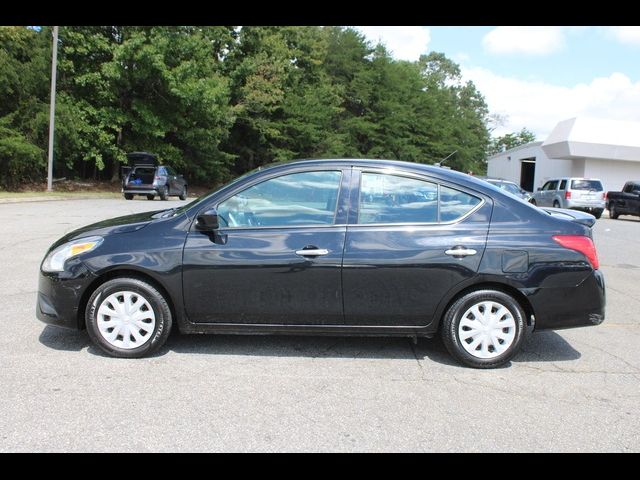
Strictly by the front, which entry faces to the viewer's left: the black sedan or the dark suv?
the black sedan

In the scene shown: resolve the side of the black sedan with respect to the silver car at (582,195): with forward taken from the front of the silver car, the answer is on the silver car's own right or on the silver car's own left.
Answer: on the silver car's own left

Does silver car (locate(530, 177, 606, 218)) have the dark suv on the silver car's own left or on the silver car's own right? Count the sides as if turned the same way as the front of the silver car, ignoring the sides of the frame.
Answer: on the silver car's own left

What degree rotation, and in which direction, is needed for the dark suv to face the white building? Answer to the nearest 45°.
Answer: approximately 45° to its right

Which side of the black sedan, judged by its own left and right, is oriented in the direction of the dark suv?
right

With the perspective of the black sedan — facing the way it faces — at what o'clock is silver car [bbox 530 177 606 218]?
The silver car is roughly at 4 o'clock from the black sedan.

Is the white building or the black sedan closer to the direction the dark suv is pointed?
the white building

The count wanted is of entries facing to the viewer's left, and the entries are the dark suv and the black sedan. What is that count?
1

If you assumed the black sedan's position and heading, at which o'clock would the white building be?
The white building is roughly at 4 o'clock from the black sedan.

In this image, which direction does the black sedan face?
to the viewer's left

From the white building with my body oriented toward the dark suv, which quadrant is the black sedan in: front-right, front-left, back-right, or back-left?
front-left

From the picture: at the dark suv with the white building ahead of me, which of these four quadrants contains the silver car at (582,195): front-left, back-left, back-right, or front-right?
front-right

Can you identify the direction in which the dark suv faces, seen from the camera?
facing away from the viewer and to the right of the viewer

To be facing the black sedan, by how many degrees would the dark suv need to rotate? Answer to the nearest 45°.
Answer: approximately 135° to its right

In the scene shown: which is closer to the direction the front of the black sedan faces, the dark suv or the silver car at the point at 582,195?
the dark suv
